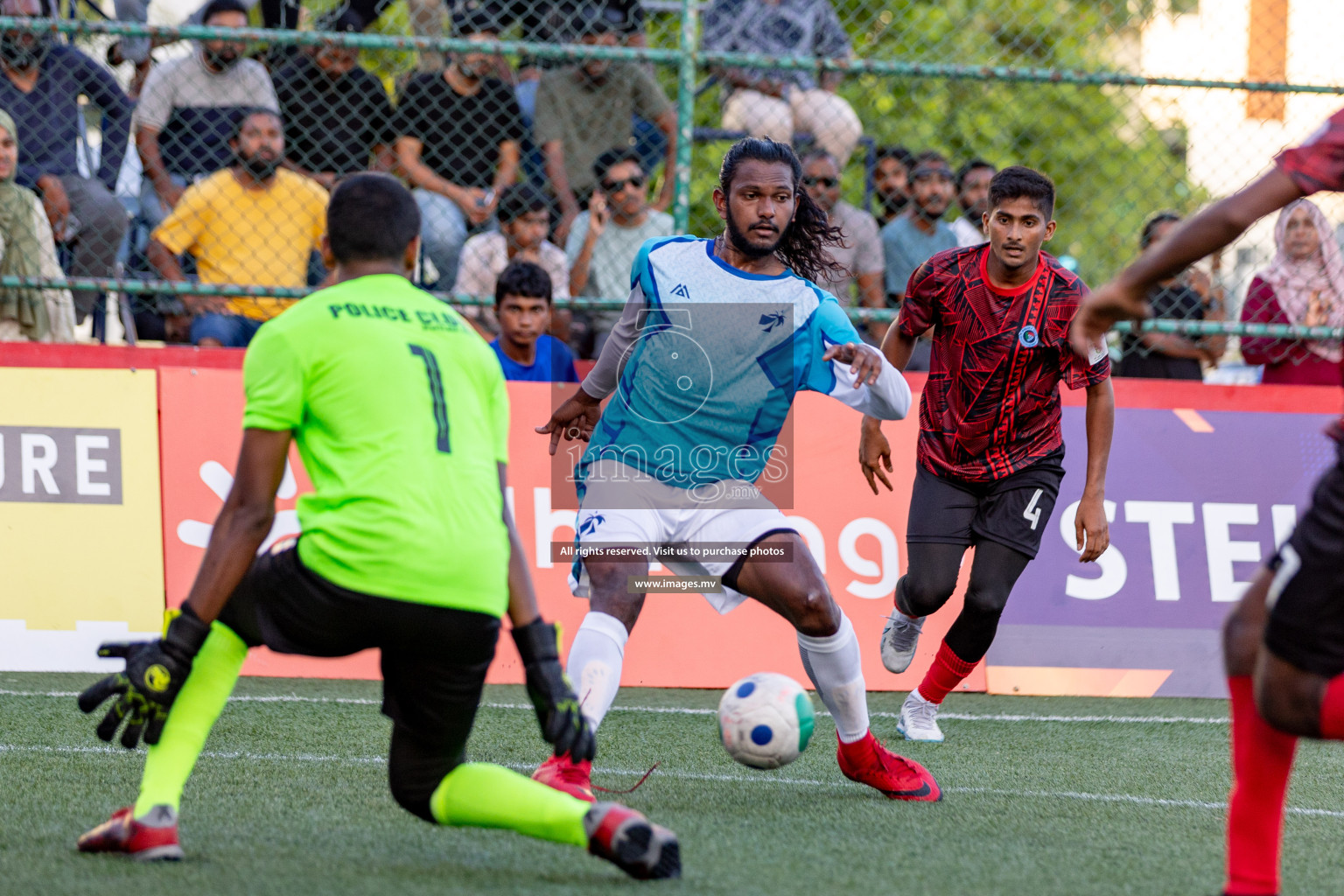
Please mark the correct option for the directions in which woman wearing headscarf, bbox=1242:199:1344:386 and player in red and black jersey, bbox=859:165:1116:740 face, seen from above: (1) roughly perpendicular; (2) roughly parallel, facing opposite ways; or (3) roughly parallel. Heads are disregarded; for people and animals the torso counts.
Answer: roughly parallel

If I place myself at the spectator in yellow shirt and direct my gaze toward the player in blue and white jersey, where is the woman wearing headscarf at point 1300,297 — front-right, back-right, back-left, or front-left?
front-left

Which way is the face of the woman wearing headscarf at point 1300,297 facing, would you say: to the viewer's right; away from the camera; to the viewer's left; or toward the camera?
toward the camera

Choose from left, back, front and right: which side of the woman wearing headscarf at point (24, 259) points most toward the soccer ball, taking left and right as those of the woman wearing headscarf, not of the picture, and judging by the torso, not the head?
front

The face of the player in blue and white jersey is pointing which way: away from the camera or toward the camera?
toward the camera

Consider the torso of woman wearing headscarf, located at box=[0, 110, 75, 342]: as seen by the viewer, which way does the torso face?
toward the camera

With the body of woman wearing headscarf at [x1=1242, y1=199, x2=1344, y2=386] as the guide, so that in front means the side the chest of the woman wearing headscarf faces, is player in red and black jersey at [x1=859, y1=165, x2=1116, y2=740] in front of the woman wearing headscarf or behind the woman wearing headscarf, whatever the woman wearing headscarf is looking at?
in front

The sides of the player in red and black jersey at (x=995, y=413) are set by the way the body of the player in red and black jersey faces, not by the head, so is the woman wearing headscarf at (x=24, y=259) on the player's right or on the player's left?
on the player's right

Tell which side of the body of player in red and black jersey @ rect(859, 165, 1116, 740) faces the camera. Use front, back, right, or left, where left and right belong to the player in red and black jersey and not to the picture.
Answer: front

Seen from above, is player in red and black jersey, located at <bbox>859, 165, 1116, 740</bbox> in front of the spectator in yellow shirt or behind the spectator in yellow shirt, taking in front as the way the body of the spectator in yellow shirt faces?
in front

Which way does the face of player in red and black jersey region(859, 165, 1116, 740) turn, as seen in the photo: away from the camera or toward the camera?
toward the camera

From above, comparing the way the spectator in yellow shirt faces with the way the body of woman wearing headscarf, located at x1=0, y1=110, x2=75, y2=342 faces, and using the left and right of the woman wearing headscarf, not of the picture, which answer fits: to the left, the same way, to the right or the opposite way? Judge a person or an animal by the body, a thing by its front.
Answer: the same way

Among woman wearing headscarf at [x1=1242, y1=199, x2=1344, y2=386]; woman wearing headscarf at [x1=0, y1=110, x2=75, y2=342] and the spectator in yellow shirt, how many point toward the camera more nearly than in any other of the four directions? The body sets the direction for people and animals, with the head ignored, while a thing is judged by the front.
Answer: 3

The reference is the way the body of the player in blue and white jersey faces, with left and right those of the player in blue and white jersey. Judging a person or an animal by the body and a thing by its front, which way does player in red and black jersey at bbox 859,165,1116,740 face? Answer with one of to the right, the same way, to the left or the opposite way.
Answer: the same way

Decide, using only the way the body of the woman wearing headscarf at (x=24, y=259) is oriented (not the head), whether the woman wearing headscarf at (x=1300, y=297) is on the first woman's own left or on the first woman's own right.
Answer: on the first woman's own left

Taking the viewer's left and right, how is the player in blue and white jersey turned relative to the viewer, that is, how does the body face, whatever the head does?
facing the viewer
